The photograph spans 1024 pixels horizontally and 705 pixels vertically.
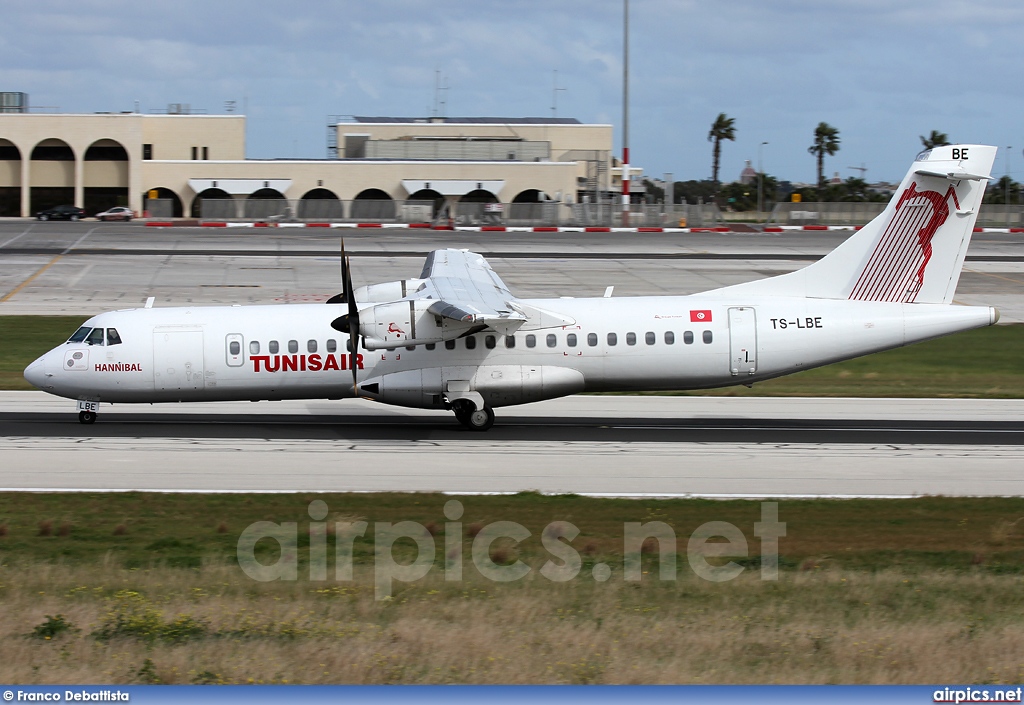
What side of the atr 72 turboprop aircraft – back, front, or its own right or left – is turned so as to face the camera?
left
